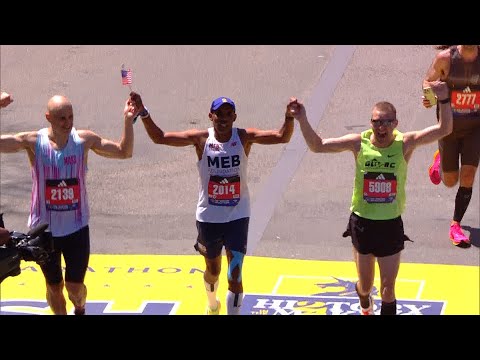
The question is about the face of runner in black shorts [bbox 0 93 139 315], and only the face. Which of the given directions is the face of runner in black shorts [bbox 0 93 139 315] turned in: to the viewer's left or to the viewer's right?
to the viewer's right

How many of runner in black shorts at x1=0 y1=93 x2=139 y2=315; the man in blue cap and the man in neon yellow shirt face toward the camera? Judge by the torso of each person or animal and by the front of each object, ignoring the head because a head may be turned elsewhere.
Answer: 3

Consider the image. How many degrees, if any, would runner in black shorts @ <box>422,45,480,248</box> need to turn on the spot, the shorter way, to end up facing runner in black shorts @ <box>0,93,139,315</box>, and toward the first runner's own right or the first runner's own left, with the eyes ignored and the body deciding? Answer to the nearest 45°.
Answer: approximately 45° to the first runner's own right

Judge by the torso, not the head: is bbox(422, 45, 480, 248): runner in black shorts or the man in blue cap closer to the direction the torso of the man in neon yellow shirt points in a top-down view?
the man in blue cap

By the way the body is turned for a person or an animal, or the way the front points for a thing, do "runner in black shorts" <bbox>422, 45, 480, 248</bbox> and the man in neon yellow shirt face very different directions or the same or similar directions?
same or similar directions

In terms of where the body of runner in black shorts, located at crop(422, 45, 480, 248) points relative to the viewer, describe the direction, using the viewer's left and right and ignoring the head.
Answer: facing the viewer

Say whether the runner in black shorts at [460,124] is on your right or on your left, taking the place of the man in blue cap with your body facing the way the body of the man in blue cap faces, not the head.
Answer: on your left

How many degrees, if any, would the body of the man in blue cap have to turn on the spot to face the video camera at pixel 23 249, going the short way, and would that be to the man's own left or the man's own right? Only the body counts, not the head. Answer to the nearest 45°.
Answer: approximately 45° to the man's own right

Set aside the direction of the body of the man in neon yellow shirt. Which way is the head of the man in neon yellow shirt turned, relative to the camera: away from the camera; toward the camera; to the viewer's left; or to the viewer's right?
toward the camera

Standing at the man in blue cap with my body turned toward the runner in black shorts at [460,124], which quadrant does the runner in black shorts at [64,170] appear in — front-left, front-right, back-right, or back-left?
back-left

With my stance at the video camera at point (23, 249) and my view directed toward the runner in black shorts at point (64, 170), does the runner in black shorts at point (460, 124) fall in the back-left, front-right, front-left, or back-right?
front-right

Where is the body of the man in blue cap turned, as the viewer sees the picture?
toward the camera

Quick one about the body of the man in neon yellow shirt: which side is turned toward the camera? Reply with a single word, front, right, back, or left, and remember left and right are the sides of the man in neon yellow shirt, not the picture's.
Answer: front

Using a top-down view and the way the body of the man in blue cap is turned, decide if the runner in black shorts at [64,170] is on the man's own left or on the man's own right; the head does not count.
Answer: on the man's own right
